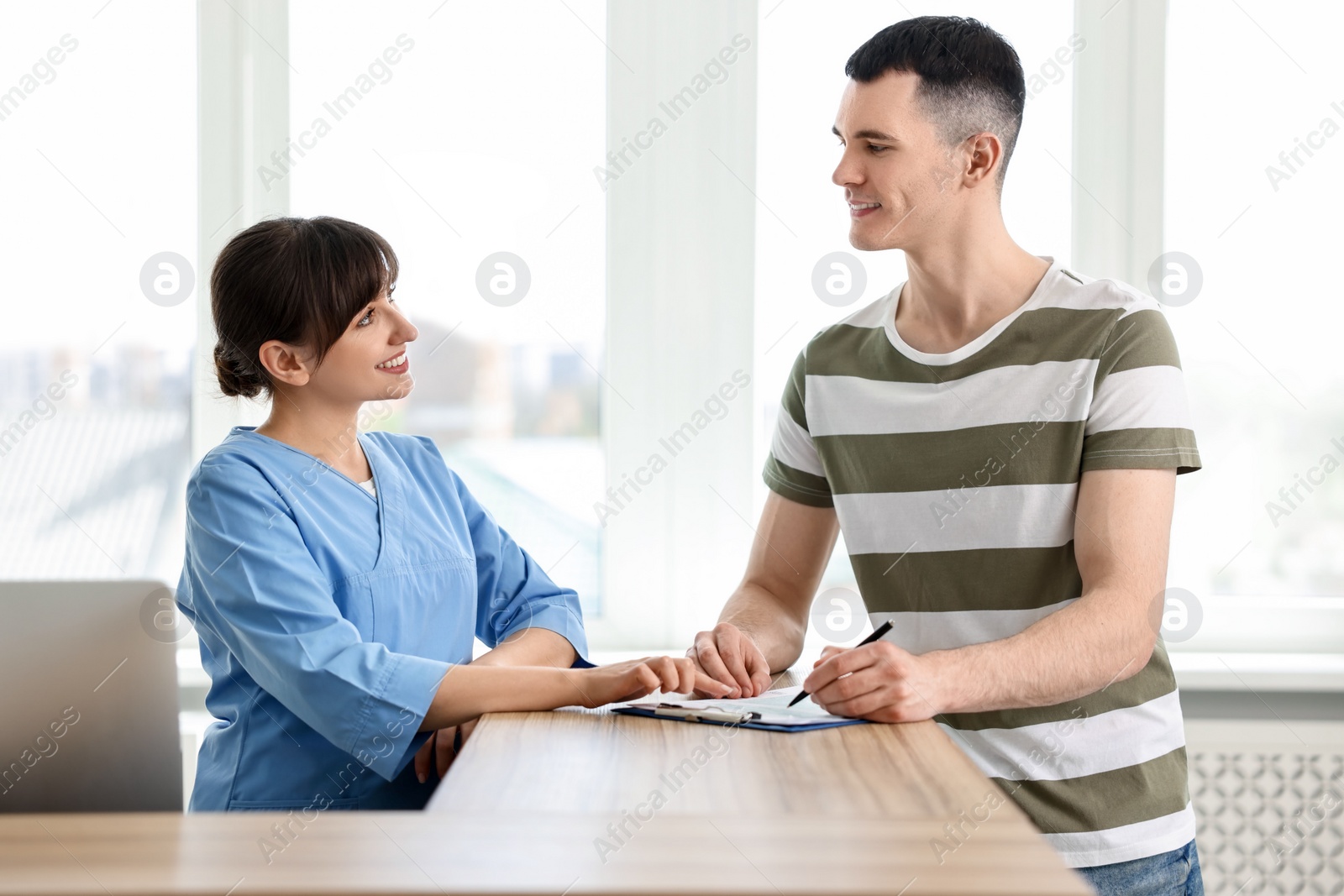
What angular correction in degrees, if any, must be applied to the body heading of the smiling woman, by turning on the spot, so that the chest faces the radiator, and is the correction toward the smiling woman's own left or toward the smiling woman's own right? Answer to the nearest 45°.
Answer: approximately 45° to the smiling woman's own left

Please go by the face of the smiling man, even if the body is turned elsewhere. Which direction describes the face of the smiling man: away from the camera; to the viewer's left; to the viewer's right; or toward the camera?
to the viewer's left

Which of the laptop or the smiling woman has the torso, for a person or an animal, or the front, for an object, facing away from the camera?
the laptop

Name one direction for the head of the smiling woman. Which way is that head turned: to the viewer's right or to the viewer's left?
to the viewer's right

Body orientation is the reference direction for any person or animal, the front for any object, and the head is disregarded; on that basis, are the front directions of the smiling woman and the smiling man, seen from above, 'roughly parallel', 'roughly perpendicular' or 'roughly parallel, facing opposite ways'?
roughly perpendicular

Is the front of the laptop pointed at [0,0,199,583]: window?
yes

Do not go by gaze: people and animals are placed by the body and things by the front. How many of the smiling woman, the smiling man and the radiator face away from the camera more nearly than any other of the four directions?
0

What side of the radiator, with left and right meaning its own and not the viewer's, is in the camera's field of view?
front

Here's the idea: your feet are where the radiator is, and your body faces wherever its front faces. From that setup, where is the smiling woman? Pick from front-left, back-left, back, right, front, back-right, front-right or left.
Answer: front-right

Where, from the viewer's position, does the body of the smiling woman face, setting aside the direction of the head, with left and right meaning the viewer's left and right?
facing the viewer and to the right of the viewer

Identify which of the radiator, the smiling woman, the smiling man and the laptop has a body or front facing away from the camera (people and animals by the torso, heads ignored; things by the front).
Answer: the laptop

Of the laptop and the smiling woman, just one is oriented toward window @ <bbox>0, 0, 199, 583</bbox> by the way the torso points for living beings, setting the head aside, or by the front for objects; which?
the laptop

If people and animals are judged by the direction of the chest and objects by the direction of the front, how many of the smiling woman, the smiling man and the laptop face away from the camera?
1

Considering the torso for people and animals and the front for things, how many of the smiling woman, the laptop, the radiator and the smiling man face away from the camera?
1

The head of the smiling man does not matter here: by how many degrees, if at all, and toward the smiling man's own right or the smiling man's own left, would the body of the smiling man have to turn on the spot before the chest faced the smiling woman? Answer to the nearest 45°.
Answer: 0° — they already face them

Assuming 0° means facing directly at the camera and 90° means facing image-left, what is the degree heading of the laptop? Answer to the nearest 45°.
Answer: approximately 180°
